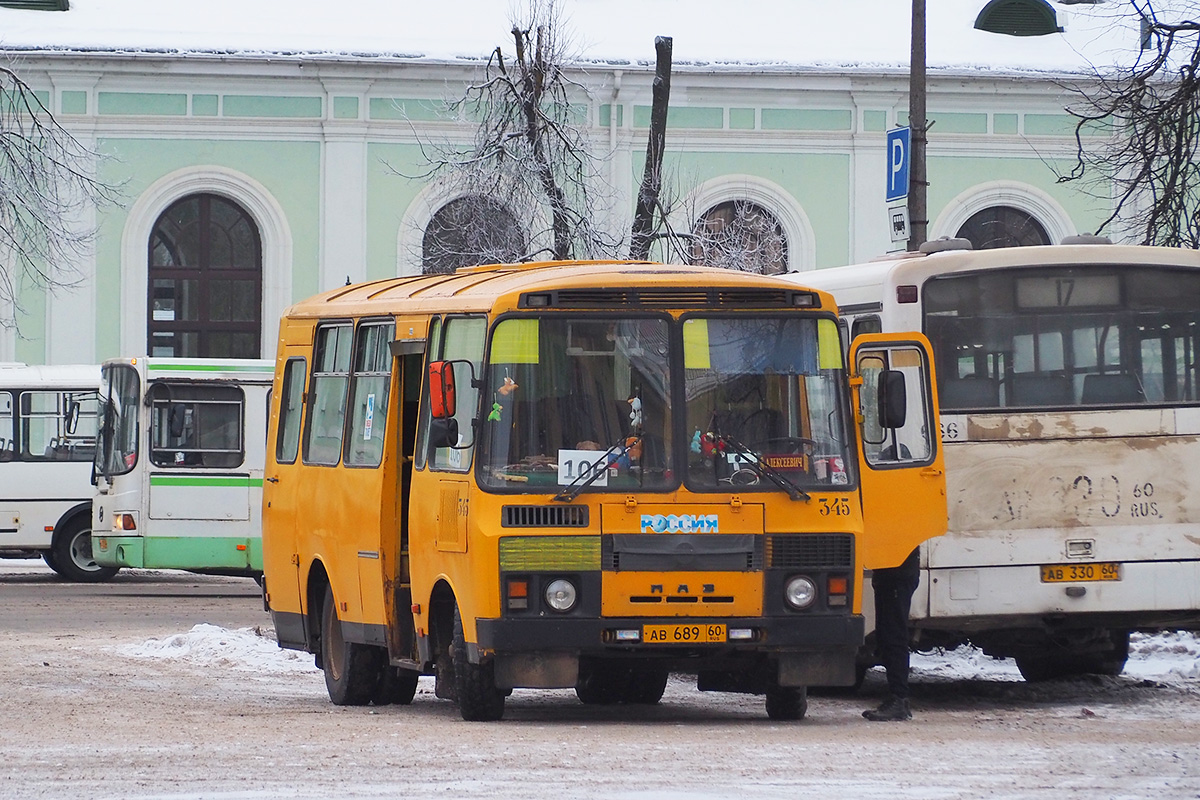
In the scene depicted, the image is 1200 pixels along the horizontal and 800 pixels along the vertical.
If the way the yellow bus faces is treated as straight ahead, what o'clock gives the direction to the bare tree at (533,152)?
The bare tree is roughly at 6 o'clock from the yellow bus.

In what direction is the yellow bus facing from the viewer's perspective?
toward the camera

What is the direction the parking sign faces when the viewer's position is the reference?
facing the viewer and to the left of the viewer

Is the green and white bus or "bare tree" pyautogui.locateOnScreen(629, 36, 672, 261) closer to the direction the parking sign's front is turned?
the green and white bus

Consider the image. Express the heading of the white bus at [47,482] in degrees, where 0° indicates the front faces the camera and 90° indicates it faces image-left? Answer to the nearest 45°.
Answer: approximately 270°
